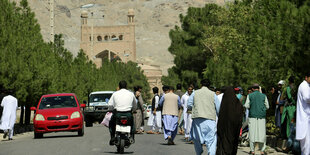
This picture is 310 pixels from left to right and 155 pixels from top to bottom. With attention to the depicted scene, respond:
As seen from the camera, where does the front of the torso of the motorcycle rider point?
away from the camera

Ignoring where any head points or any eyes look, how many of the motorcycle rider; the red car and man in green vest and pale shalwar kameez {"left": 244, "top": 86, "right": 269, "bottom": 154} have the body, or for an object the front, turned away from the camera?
2

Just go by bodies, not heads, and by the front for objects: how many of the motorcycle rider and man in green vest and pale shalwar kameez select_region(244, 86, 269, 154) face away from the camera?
2

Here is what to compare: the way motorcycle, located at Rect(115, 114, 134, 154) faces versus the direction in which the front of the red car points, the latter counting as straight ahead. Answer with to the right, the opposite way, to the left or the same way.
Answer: the opposite way

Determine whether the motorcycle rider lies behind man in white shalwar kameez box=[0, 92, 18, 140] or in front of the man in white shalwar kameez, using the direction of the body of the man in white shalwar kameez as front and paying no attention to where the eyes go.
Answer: behind

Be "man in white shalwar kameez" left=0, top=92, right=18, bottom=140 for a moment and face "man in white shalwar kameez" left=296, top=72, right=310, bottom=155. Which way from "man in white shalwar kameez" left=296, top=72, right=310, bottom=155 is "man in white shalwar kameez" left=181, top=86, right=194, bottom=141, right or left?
left

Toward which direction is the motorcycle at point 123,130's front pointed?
away from the camera

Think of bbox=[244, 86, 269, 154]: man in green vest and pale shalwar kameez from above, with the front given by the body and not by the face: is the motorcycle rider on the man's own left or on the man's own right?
on the man's own left

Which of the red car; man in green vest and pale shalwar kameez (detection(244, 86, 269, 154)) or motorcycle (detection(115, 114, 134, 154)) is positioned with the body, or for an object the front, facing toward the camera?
the red car

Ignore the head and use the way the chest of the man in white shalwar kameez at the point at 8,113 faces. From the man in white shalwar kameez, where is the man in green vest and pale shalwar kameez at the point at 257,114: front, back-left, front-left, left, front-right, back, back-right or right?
back-right

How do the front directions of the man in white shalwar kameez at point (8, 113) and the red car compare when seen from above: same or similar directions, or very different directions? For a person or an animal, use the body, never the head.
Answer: very different directions

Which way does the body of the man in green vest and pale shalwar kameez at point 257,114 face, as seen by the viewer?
away from the camera
